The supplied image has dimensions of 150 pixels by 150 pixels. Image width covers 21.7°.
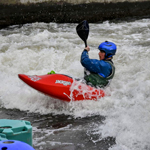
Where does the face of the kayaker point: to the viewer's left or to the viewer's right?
to the viewer's left

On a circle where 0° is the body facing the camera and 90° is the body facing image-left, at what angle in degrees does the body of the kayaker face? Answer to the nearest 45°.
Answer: approximately 90°

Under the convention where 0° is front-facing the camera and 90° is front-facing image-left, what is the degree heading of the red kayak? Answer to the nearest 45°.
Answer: approximately 90°
